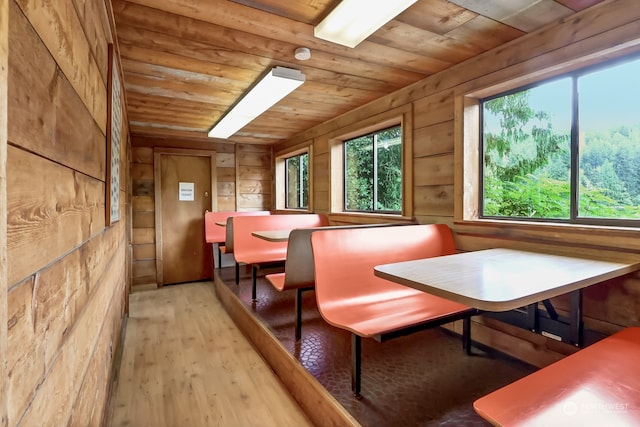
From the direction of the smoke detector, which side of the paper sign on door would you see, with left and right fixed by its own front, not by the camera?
front

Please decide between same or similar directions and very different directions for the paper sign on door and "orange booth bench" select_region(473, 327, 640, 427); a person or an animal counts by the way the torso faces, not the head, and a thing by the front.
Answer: very different directions

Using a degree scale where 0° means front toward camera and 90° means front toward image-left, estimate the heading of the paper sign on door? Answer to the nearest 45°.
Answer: approximately 0°

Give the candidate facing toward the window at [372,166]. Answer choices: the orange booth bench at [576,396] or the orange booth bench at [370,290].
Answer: the orange booth bench at [576,396]

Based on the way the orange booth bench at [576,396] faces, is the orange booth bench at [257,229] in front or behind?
in front

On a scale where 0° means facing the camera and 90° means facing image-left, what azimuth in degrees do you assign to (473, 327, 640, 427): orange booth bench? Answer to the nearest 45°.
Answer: approximately 135°

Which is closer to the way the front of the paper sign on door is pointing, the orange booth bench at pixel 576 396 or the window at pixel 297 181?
the orange booth bench

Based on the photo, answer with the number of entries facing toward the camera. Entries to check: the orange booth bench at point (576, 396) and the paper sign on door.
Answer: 1

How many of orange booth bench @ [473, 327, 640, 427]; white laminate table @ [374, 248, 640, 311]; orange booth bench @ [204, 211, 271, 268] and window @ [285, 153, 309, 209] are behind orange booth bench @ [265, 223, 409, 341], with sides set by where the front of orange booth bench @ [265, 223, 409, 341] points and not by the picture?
2

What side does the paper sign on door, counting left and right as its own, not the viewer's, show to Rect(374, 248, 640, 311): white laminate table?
front
